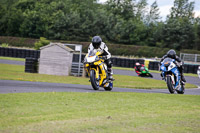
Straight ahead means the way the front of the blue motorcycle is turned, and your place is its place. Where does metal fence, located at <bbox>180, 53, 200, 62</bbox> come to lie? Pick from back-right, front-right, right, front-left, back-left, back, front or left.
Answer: back-right

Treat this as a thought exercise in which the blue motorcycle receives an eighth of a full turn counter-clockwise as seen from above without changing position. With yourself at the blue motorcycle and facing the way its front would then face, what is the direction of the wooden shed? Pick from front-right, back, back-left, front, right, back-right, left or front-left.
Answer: back-right

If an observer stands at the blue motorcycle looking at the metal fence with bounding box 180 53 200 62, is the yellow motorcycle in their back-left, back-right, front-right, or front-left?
back-left

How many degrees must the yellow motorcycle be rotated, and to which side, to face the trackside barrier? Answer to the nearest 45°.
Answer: approximately 135° to its right

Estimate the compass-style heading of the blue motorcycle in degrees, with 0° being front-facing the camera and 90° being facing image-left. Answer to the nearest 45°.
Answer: approximately 45°

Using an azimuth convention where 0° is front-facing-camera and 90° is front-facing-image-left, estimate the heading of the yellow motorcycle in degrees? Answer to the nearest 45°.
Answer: approximately 45°

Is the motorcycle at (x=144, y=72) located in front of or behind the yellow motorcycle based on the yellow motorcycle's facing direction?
behind

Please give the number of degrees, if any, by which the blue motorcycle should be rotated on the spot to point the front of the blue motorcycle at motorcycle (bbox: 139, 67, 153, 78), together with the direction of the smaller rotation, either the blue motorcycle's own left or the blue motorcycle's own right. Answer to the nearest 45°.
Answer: approximately 135° to the blue motorcycle's own right
